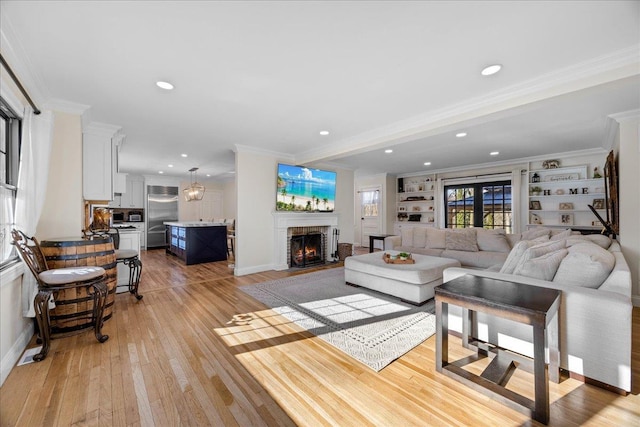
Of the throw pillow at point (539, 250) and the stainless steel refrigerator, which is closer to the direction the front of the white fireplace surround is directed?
the throw pillow

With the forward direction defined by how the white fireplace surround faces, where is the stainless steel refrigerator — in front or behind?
behind

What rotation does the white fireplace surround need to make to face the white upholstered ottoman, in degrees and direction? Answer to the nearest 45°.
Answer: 0° — it already faces it

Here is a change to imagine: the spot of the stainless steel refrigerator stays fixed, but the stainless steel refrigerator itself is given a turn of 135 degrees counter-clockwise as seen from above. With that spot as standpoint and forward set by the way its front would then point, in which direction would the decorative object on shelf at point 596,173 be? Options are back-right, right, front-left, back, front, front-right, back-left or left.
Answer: right

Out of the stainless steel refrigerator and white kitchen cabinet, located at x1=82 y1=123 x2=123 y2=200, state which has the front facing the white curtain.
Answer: the stainless steel refrigerator

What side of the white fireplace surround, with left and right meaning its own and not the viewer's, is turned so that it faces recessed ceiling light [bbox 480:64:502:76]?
front

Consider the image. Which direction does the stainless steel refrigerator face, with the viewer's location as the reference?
facing the viewer

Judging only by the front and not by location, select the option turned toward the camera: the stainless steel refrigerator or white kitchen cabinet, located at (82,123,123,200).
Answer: the stainless steel refrigerator

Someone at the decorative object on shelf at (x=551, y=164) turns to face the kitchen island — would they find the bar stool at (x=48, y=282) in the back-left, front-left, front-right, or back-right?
front-left

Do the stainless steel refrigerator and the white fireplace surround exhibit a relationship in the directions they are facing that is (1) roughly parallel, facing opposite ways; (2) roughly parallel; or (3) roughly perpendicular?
roughly parallel

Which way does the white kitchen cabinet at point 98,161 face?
to the viewer's right

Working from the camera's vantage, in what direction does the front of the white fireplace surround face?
facing the viewer and to the right of the viewer

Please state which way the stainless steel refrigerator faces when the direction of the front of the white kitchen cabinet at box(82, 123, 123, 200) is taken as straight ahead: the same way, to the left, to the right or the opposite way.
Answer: to the right
